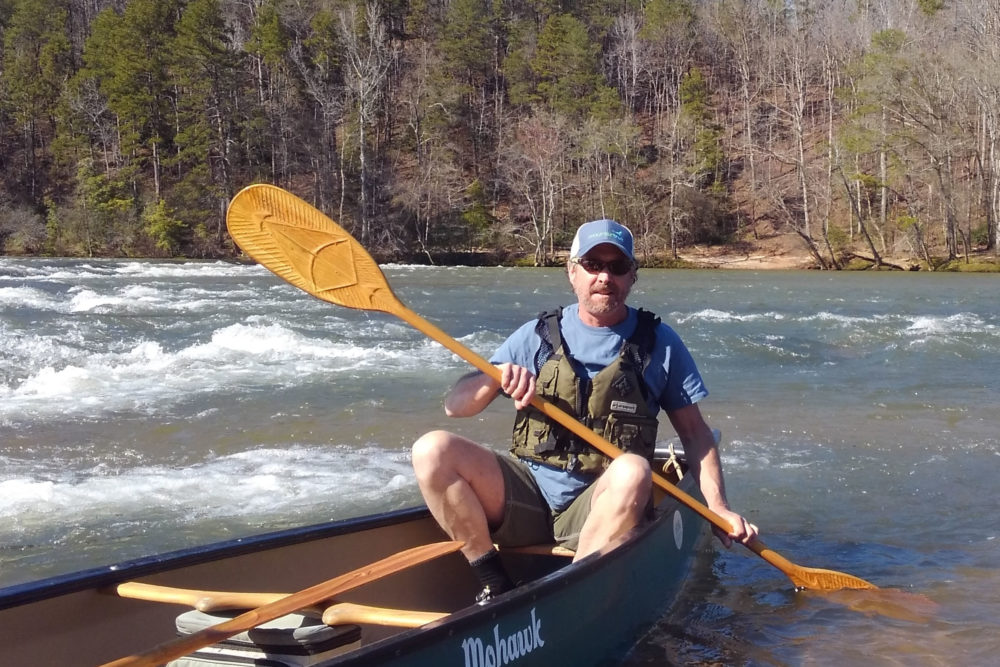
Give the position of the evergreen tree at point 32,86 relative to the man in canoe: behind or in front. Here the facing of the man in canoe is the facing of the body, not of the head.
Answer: behind

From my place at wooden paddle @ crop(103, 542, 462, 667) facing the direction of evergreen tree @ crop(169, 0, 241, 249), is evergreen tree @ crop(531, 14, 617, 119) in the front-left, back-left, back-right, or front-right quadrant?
front-right

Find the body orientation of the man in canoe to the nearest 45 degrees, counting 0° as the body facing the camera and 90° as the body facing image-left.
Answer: approximately 0°

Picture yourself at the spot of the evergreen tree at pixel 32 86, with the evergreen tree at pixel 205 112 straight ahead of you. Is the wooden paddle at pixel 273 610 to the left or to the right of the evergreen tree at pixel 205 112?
right

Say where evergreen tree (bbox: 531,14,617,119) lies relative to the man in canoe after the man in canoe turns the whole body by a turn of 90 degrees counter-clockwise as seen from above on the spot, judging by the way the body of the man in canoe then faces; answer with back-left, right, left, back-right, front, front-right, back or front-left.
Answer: left

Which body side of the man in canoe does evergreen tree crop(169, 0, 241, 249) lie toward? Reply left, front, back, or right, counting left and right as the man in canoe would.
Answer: back
